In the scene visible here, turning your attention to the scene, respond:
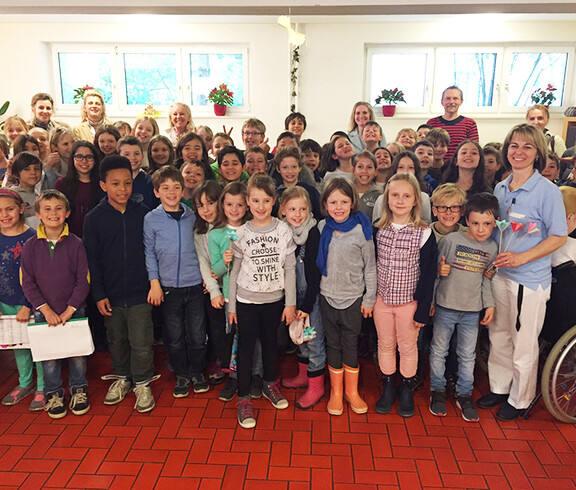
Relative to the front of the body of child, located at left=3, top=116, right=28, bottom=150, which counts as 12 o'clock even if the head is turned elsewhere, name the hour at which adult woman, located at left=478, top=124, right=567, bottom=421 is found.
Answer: The adult woman is roughly at 11 o'clock from the child.

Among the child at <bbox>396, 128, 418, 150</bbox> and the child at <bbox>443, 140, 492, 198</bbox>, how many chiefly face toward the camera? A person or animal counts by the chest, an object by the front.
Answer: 2

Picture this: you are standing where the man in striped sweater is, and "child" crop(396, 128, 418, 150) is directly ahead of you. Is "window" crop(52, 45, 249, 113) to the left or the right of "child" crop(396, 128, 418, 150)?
right

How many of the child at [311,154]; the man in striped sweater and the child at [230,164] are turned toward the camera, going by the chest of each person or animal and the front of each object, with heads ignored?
3

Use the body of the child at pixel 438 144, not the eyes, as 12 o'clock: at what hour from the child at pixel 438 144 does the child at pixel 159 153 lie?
the child at pixel 159 153 is roughly at 2 o'clock from the child at pixel 438 144.

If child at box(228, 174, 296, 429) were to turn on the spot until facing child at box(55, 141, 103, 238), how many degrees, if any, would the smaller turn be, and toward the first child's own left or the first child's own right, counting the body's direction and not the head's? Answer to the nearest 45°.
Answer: approximately 135° to the first child's own right

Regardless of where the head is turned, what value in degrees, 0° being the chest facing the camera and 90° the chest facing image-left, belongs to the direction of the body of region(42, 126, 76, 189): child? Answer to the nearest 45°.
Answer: approximately 315°

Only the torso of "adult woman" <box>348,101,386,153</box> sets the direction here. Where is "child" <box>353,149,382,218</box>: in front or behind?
in front

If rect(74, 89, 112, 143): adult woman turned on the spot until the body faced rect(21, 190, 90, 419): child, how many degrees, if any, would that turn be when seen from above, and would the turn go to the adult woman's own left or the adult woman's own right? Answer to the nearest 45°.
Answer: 0° — they already face them

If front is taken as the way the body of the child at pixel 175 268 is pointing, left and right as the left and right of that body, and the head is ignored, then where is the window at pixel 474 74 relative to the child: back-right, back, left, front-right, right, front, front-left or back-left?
back-left

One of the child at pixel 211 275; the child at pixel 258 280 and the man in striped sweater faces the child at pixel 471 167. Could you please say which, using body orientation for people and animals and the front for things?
the man in striped sweater

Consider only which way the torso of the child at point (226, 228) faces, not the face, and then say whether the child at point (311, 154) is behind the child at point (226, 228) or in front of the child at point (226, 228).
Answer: behind
